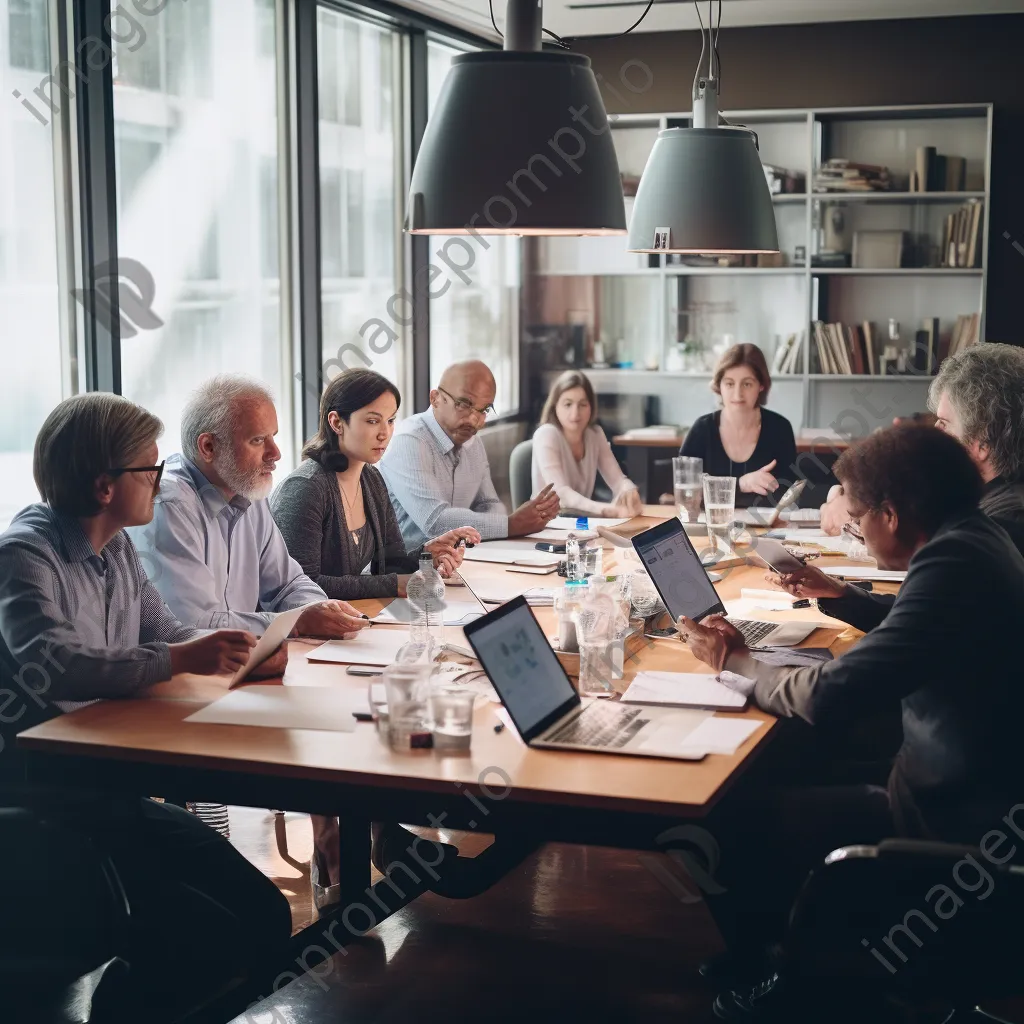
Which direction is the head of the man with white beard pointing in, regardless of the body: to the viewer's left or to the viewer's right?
to the viewer's right

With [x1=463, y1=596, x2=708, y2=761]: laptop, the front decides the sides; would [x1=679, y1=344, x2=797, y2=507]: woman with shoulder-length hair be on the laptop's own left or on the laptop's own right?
on the laptop's own left

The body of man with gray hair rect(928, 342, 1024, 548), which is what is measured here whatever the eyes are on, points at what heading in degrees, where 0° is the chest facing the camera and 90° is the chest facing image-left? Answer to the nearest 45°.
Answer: approximately 90°

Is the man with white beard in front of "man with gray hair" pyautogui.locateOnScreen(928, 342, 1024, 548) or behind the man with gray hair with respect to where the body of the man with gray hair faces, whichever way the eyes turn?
in front

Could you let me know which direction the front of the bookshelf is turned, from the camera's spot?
facing the viewer

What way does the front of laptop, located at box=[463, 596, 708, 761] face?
to the viewer's right

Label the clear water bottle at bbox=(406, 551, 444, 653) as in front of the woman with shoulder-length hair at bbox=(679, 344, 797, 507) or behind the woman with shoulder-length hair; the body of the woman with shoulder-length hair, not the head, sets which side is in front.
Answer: in front

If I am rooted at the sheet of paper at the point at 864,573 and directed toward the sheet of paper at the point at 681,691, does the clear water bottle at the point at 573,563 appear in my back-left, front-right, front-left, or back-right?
front-right

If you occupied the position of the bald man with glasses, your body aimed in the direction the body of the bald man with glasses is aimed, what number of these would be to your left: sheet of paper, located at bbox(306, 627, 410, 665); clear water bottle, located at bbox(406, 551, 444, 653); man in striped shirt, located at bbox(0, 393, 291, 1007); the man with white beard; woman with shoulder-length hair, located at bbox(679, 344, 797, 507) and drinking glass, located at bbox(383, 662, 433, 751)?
1

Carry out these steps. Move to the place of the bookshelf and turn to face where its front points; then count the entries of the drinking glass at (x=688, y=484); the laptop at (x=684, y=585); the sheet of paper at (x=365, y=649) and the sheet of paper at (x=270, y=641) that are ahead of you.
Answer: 4

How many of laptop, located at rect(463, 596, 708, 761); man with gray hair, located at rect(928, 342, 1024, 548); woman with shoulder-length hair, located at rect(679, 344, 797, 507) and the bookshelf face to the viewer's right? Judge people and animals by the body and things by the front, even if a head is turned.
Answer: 1

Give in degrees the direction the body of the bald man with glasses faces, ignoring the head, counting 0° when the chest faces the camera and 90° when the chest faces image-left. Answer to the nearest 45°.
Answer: approximately 315°

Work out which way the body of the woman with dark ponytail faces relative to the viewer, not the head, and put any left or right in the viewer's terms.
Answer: facing the viewer and to the right of the viewer

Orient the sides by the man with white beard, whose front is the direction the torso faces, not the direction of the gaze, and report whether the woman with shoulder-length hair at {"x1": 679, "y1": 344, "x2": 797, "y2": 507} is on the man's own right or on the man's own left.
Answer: on the man's own left

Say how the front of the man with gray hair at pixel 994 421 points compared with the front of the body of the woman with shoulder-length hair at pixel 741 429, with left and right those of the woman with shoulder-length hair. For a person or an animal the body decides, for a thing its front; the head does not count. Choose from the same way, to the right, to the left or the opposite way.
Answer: to the right

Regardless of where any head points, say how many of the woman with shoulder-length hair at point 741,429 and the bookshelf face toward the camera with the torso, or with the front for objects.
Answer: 2
